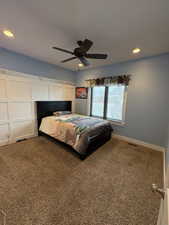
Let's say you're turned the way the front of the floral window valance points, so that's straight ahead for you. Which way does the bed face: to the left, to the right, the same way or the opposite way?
to the left

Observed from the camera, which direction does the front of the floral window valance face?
facing the viewer and to the left of the viewer

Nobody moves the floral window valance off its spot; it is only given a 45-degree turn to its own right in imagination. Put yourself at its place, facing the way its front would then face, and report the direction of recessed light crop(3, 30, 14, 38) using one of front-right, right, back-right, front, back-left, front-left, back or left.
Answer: front-left

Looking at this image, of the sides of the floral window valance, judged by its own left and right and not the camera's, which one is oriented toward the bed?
front

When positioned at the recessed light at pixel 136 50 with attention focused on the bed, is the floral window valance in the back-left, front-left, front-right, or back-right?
front-right

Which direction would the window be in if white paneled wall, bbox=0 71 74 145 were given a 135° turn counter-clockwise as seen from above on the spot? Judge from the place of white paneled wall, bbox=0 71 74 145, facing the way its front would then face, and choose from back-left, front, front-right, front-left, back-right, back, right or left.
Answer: right

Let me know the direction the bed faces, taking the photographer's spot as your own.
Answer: facing the viewer and to the right of the viewer

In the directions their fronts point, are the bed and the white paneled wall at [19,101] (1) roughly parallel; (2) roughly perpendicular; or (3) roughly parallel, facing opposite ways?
roughly parallel

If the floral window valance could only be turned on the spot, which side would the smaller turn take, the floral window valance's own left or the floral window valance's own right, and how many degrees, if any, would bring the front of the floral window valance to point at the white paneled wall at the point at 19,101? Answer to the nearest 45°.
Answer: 0° — it already faces it

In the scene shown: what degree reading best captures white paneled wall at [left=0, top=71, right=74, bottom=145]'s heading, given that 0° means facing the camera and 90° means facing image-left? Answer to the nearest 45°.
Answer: approximately 315°

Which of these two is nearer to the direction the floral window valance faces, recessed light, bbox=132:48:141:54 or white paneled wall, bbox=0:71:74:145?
the white paneled wall

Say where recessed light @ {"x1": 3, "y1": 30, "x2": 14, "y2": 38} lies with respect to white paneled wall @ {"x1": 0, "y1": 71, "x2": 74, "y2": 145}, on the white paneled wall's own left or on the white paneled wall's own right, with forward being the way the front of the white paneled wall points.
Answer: on the white paneled wall's own right

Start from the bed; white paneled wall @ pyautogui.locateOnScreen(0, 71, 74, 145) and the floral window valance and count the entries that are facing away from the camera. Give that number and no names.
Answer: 0
